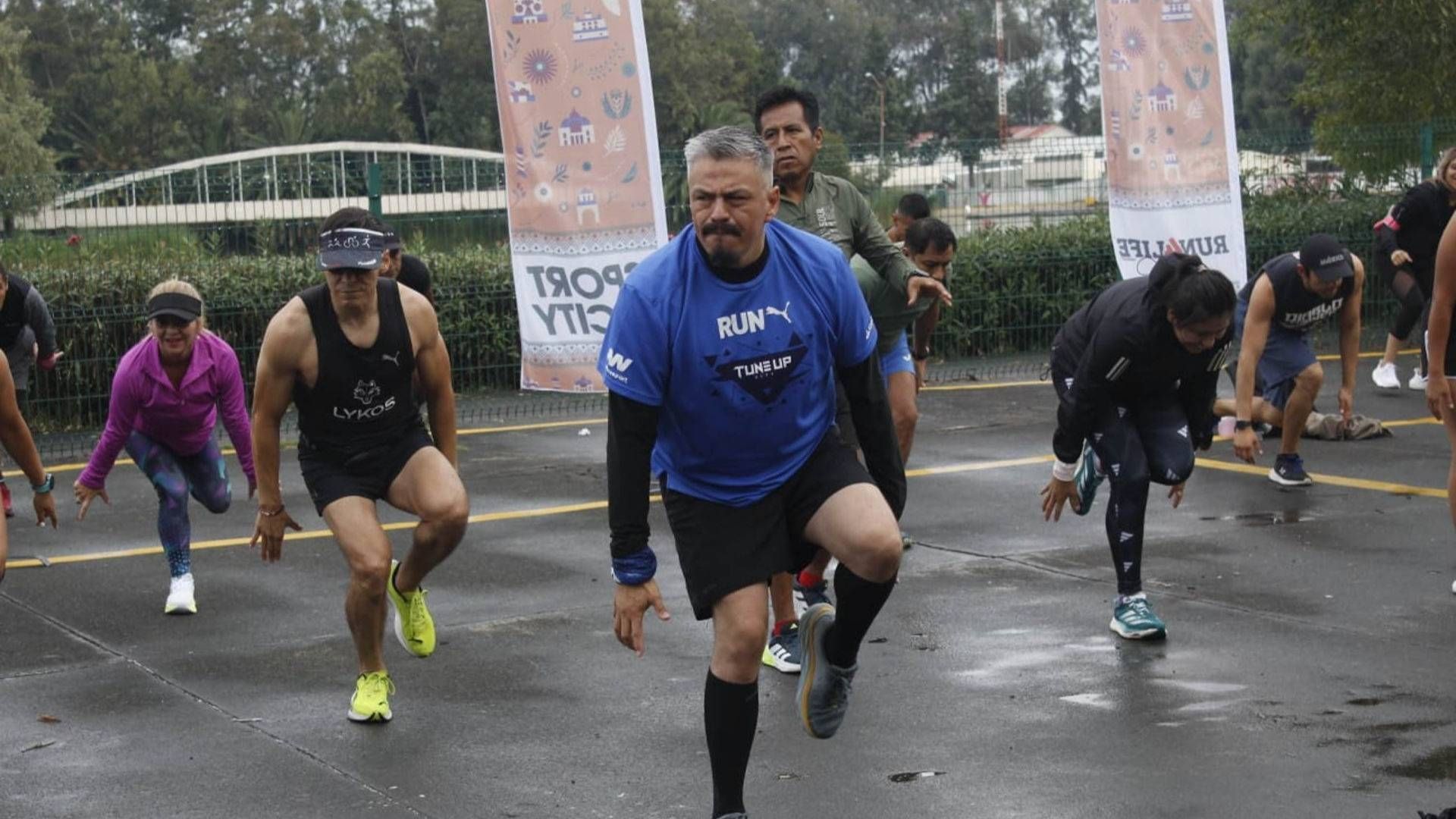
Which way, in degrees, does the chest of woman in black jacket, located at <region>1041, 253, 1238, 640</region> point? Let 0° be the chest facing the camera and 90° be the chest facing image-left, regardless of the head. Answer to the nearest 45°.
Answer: approximately 315°

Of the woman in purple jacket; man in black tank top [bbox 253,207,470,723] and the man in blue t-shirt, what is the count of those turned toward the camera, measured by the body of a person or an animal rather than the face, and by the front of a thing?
3

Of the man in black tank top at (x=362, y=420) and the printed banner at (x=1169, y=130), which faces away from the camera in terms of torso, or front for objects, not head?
the printed banner

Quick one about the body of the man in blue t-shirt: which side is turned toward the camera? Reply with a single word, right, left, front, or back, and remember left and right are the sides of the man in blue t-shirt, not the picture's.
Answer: front

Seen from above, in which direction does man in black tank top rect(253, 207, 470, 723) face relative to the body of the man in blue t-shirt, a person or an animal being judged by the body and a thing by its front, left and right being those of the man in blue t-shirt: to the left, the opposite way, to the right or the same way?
the same way

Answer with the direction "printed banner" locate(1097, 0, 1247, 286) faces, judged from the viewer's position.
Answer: facing away from the viewer

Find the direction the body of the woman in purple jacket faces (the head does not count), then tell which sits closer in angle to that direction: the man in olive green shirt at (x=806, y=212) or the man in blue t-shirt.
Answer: the man in blue t-shirt

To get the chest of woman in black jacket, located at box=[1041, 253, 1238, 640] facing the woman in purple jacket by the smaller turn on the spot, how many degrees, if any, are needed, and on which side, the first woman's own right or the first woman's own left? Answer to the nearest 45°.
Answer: approximately 135° to the first woman's own right

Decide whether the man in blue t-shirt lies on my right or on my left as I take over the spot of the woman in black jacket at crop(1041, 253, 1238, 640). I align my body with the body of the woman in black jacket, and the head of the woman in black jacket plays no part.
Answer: on my right

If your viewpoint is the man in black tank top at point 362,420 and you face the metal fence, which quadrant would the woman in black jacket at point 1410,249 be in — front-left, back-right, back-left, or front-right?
front-right

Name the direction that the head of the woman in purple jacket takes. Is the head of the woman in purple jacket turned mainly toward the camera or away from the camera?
toward the camera
